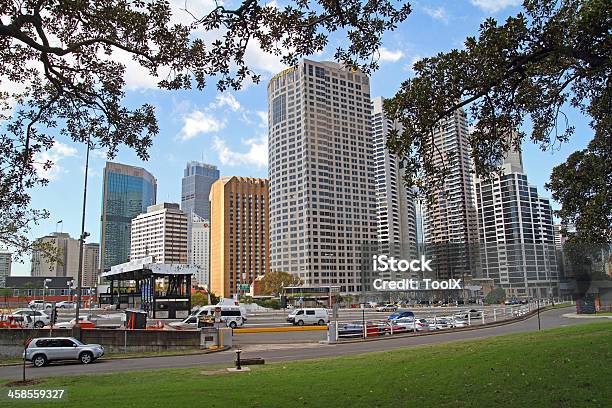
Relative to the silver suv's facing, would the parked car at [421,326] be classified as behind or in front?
in front

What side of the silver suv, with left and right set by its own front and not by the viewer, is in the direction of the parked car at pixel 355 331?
front

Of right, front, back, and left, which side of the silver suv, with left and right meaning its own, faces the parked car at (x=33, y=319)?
left

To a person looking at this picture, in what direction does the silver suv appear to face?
facing to the right of the viewer
